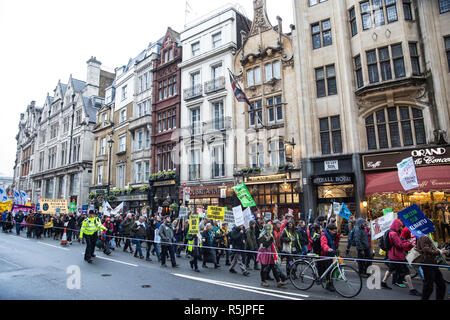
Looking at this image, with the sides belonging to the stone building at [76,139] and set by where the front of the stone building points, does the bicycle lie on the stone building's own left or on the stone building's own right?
on the stone building's own left

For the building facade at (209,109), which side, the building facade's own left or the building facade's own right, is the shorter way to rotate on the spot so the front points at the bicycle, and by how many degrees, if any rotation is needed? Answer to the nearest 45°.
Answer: approximately 45° to the building facade's own left

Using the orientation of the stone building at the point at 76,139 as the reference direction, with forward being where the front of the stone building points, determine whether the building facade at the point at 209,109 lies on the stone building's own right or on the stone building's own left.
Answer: on the stone building's own left

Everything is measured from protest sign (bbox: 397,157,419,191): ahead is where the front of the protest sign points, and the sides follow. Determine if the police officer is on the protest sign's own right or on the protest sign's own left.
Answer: on the protest sign's own right

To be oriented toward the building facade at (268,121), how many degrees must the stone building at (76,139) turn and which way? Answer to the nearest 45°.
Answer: approximately 45° to its left

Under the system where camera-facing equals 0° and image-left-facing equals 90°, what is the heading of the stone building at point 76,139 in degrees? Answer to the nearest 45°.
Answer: approximately 45°

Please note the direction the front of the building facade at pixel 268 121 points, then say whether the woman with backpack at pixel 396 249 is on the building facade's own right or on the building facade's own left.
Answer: on the building facade's own left

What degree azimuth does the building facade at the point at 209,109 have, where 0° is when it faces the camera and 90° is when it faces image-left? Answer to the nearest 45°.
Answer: approximately 45°

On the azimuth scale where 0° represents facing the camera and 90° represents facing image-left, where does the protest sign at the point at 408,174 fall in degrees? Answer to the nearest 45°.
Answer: approximately 0°
